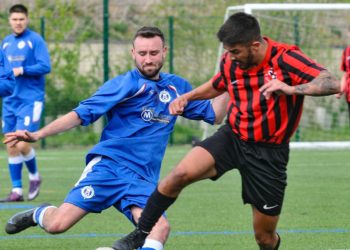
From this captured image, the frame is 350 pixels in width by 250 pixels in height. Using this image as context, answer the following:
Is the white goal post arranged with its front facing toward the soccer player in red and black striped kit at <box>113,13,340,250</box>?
yes

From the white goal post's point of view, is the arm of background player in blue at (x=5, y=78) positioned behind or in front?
in front

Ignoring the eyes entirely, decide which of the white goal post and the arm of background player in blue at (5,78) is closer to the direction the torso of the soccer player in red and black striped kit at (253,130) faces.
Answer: the arm of background player in blue

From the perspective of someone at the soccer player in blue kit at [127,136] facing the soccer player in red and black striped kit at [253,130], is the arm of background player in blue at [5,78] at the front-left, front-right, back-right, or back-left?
back-left

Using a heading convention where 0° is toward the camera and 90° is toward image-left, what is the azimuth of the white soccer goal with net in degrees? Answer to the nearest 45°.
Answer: approximately 0°

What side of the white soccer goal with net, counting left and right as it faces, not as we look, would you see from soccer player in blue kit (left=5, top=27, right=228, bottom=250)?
front

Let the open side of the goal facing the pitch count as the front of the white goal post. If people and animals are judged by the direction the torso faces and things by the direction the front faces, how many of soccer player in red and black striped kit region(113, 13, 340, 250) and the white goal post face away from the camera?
0

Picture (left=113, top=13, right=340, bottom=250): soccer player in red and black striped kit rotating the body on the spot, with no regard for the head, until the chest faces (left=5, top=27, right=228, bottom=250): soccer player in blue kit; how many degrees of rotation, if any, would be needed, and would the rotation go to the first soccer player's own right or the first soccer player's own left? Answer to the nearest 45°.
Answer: approximately 45° to the first soccer player's own right

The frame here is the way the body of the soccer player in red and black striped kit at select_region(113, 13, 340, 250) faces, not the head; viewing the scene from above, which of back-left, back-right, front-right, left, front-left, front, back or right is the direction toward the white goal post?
back-right

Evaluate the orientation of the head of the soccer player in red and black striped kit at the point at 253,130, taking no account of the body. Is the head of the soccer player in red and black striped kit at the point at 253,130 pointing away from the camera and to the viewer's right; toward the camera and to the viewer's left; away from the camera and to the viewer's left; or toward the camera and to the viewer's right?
toward the camera and to the viewer's left
